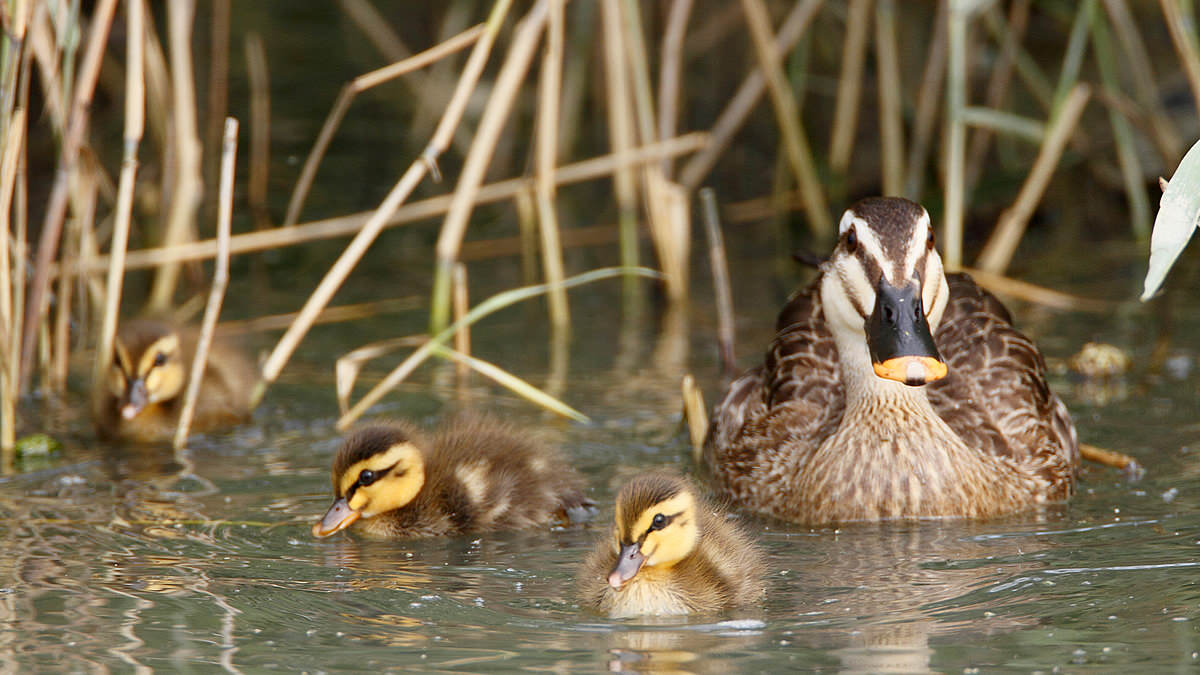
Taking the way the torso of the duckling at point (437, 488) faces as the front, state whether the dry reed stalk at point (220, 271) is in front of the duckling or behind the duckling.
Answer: in front

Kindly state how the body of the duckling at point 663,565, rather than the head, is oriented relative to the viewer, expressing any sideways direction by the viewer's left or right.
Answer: facing the viewer and to the left of the viewer

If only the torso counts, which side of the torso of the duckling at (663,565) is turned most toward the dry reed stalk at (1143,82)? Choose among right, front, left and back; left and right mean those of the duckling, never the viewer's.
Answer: back

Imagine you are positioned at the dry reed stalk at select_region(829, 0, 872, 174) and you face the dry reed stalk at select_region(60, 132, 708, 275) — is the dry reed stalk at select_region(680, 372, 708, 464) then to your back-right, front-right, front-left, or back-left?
front-left

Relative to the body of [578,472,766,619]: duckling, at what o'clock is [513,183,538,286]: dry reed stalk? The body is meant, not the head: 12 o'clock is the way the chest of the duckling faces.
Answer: The dry reed stalk is roughly at 4 o'clock from the duckling.

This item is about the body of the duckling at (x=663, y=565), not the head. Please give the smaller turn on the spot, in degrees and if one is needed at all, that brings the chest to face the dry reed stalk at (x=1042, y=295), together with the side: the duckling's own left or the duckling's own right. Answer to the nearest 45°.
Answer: approximately 180°

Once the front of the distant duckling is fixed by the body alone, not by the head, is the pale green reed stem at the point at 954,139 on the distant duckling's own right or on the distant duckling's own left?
on the distant duckling's own left

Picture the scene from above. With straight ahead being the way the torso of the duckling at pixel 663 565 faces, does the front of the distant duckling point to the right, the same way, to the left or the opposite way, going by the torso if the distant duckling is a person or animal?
the same way

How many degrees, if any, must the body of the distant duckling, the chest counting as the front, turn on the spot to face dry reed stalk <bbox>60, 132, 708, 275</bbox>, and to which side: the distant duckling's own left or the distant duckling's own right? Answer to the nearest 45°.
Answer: approximately 180°

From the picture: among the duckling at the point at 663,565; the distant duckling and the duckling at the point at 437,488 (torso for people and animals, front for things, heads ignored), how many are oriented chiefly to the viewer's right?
0

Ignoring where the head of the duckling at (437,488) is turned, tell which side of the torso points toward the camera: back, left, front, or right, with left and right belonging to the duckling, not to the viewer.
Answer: left
